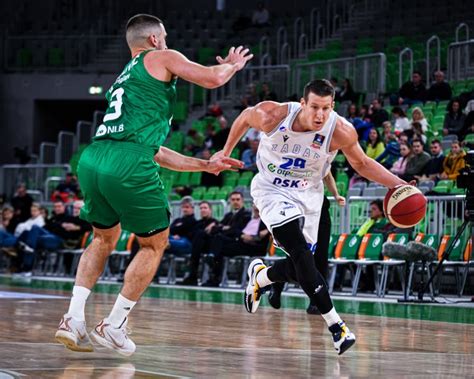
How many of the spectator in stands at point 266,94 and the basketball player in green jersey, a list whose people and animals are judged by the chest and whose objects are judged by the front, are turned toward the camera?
1

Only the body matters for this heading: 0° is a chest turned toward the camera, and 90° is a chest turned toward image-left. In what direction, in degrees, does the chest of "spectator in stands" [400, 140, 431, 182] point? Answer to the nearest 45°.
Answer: approximately 45°

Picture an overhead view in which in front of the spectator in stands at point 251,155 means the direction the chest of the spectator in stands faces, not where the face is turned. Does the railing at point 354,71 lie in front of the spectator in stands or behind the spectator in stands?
behind

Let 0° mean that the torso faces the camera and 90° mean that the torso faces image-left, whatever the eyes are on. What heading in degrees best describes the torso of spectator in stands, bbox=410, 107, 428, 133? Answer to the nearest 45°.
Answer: approximately 45°

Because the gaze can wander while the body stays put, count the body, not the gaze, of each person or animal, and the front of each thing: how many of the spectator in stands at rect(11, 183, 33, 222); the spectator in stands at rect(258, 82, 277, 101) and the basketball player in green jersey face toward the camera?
2

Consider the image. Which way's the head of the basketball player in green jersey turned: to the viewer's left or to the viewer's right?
to the viewer's right
